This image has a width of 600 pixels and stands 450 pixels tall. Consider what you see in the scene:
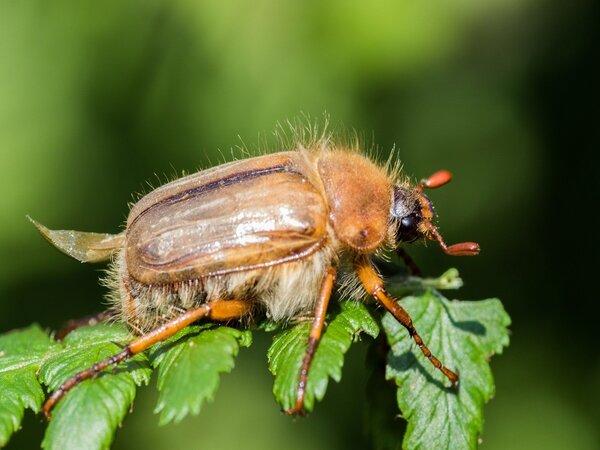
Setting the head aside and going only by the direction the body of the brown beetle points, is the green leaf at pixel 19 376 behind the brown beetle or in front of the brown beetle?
behind

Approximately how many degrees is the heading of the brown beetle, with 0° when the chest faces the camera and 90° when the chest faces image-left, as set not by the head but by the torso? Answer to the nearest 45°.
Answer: approximately 270°
